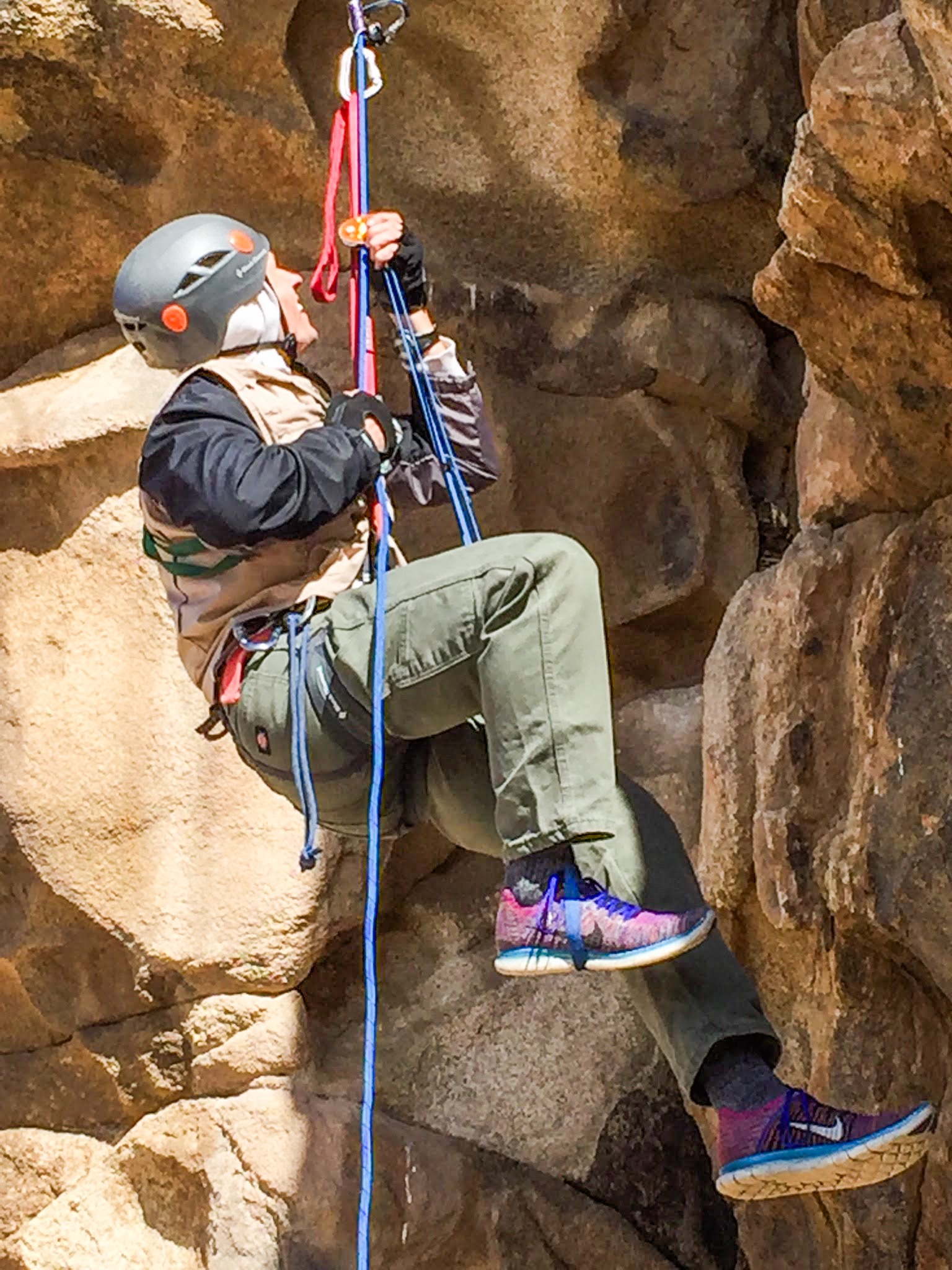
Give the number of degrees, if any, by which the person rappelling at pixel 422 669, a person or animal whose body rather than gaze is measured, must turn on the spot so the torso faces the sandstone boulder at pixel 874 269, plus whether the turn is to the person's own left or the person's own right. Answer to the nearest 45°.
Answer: approximately 45° to the person's own left

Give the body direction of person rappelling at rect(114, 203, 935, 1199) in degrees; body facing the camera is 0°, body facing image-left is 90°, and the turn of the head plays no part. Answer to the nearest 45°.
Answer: approximately 270°

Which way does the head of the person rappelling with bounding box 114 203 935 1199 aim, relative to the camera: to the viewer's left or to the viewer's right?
to the viewer's right
